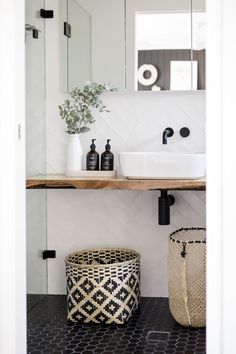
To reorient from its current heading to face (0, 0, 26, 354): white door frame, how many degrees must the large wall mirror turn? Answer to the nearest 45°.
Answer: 0° — it already faces it

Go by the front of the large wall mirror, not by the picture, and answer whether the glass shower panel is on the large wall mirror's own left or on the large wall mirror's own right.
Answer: on the large wall mirror's own right

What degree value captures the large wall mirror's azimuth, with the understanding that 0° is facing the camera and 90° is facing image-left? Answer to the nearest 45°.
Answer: approximately 0°

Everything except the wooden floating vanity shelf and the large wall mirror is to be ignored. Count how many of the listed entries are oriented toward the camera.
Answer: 2
